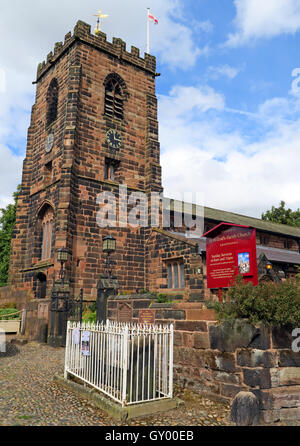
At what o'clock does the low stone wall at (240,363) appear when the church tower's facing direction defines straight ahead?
The low stone wall is roughly at 10 o'clock from the church tower.

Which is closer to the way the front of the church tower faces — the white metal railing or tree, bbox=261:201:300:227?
the white metal railing

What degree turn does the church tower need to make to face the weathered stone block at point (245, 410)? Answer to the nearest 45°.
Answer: approximately 45° to its left

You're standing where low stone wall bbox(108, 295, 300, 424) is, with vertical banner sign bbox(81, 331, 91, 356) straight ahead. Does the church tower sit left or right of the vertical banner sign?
right

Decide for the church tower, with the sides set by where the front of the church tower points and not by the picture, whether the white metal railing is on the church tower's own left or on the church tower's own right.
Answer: on the church tower's own left

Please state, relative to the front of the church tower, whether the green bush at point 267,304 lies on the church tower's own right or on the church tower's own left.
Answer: on the church tower's own left

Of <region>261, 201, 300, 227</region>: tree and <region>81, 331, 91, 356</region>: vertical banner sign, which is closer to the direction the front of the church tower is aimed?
the vertical banner sign

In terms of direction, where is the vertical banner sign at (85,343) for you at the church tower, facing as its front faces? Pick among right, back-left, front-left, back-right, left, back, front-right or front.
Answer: front-left

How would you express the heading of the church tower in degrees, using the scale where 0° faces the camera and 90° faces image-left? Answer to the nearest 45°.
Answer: approximately 45°

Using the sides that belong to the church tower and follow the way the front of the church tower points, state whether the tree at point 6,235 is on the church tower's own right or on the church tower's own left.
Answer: on the church tower's own right
